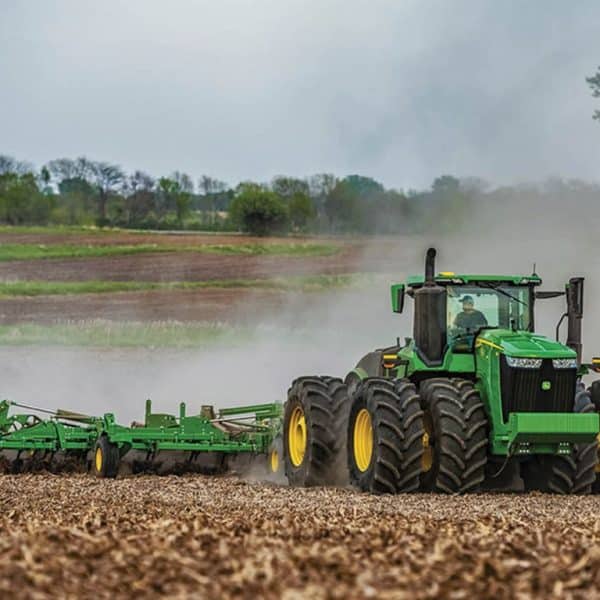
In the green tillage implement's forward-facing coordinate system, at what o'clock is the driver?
The driver is roughly at 12 o'clock from the green tillage implement.

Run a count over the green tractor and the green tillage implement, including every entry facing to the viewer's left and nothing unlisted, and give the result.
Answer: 0

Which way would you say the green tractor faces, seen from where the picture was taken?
facing the viewer and to the right of the viewer

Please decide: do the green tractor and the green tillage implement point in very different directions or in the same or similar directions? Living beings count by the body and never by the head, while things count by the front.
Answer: same or similar directions

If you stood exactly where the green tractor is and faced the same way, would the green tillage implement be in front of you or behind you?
behind

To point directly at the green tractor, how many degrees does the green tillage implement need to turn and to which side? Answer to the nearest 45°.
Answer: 0° — it already faces it

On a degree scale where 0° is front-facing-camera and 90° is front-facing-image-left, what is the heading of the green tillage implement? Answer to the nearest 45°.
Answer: approximately 315°
